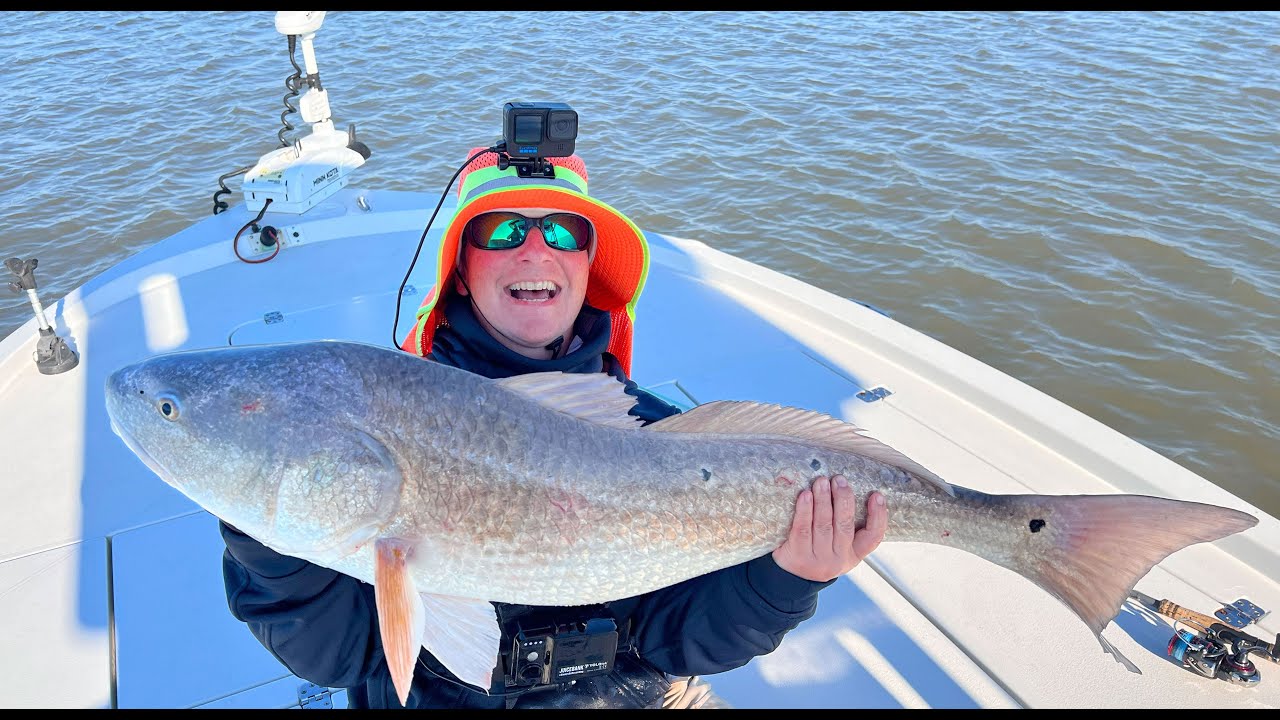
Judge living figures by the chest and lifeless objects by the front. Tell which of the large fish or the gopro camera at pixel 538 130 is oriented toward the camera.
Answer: the gopro camera

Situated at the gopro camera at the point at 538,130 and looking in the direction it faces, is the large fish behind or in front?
in front

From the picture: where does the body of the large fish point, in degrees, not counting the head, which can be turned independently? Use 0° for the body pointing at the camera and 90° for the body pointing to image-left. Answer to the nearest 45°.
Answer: approximately 90°

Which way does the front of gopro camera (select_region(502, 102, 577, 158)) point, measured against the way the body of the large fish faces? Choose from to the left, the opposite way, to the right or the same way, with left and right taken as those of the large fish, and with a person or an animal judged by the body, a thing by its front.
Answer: to the left

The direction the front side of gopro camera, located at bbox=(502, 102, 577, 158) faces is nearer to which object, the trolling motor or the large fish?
the large fish

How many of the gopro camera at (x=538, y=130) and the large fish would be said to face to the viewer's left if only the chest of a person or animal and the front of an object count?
1

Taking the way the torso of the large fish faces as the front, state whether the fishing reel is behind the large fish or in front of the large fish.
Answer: behind

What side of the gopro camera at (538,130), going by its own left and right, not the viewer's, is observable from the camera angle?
front

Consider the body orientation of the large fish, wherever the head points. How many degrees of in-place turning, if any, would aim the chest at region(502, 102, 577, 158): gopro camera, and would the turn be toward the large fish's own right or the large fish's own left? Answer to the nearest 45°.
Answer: approximately 90° to the large fish's own right

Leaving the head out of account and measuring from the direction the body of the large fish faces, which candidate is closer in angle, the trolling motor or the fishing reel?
the trolling motor
